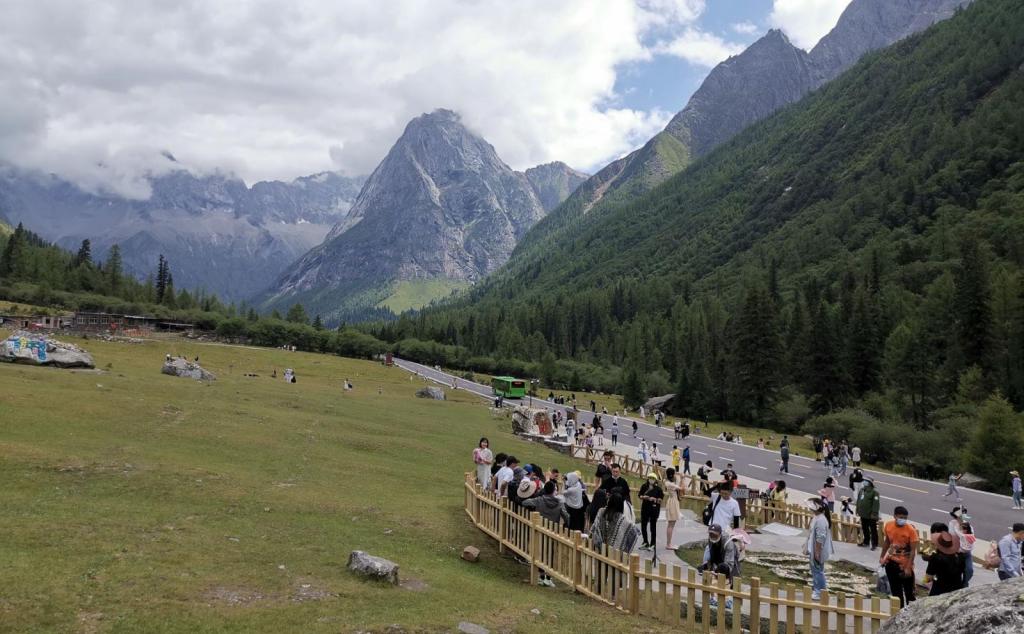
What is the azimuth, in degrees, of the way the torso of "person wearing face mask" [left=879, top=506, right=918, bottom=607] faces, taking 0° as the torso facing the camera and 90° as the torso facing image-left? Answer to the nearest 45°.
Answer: approximately 0°

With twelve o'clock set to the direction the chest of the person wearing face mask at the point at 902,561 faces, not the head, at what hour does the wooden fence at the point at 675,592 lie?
The wooden fence is roughly at 2 o'clock from the person wearing face mask.

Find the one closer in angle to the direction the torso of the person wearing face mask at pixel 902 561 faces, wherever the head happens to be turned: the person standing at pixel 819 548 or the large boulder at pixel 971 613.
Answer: the large boulder

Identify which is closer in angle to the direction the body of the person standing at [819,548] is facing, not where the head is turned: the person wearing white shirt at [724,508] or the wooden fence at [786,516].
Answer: the person wearing white shirt

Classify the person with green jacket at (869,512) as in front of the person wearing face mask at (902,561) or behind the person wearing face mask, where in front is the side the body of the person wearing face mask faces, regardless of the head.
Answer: behind

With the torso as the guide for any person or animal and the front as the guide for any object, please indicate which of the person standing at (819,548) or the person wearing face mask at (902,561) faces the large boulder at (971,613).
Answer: the person wearing face mask
